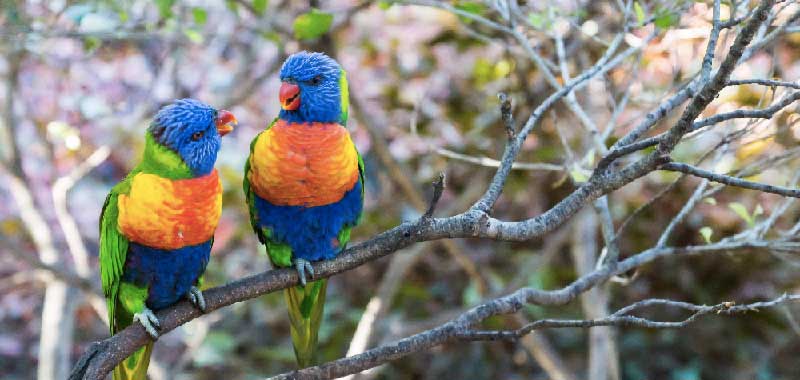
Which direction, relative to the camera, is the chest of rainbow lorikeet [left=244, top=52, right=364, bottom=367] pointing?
toward the camera

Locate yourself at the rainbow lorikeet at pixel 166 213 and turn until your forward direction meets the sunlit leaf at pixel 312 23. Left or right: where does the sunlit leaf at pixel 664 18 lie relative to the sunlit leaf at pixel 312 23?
right

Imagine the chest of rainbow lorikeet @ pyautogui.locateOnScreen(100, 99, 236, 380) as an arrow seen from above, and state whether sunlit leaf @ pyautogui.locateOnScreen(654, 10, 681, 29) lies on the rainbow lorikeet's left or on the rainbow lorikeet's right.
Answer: on the rainbow lorikeet's left

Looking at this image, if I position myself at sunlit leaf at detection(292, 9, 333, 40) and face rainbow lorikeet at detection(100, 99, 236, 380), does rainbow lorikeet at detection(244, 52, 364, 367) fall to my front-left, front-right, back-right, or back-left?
front-left

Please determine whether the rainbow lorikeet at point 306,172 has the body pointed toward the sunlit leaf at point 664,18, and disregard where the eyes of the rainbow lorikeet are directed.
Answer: no

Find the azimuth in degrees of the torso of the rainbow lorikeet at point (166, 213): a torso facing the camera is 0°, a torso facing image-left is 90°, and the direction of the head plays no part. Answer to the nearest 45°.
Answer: approximately 315°

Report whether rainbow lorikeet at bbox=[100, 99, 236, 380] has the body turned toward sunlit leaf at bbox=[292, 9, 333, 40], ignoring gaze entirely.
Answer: no

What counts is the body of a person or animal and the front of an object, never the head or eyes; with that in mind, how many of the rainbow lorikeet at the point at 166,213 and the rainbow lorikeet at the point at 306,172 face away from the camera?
0
